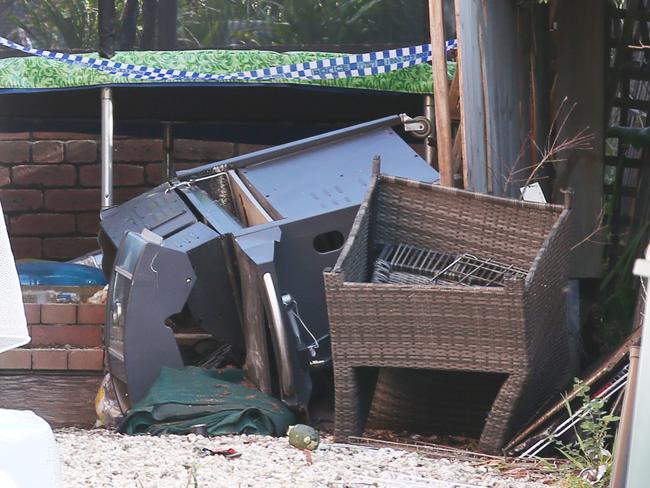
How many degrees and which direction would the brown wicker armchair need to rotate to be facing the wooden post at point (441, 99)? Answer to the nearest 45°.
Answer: approximately 180°

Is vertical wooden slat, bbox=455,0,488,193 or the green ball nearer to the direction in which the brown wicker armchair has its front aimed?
the green ball

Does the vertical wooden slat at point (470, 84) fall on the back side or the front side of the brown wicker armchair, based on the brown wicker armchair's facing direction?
on the back side

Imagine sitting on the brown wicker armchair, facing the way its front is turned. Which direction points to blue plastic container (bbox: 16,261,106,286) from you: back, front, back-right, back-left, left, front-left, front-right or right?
back-right

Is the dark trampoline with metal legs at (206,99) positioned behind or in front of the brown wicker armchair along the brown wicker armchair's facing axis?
behind

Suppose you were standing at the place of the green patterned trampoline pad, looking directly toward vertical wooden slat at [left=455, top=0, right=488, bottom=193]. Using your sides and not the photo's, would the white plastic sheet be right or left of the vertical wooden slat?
right

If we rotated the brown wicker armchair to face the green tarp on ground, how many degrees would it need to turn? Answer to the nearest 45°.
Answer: approximately 90° to its right

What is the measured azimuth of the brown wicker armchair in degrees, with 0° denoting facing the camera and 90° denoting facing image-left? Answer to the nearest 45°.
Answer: approximately 0°

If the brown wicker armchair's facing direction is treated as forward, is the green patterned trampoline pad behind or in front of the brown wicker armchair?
behind

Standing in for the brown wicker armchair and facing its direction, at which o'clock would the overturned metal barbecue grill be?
The overturned metal barbecue grill is roughly at 4 o'clock from the brown wicker armchair.
